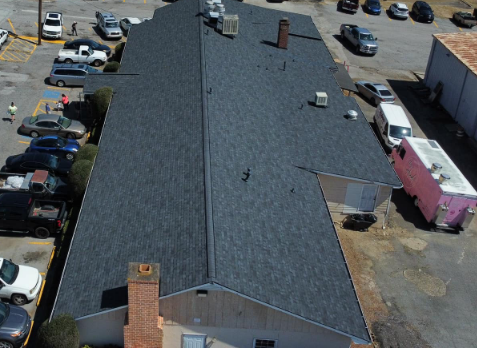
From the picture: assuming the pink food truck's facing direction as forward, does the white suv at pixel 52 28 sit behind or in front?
in front

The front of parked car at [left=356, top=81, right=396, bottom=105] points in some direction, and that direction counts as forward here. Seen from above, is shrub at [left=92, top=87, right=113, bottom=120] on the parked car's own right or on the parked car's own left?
on the parked car's own left

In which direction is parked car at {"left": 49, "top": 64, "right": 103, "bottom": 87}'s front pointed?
to the viewer's right

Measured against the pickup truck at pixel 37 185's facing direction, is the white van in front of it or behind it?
in front

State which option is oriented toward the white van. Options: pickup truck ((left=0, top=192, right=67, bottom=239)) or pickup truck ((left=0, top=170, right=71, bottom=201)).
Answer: pickup truck ((left=0, top=170, right=71, bottom=201))

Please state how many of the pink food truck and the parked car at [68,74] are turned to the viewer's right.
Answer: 1

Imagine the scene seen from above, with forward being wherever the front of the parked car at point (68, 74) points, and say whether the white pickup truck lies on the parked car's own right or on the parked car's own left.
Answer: on the parked car's own left

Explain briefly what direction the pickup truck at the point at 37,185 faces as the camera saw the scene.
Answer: facing to the right of the viewer

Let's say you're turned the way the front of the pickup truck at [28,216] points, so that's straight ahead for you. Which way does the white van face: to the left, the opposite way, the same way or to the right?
to the left

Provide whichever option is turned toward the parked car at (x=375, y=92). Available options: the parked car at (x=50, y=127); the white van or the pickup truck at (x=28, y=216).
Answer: the parked car at (x=50, y=127)

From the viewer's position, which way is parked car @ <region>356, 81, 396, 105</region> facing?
facing away from the viewer and to the left of the viewer

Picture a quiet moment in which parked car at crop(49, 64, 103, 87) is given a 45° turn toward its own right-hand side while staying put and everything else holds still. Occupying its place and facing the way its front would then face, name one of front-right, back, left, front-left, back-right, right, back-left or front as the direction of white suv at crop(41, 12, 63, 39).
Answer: back-left

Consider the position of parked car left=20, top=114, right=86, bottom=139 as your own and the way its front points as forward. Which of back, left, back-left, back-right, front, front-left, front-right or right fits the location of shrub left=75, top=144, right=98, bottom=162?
right

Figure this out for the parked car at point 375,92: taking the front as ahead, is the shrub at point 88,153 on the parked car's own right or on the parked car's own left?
on the parked car's own left

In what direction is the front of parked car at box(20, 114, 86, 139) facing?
to the viewer's right

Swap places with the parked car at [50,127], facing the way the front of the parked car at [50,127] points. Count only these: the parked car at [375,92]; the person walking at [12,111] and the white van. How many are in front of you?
2
